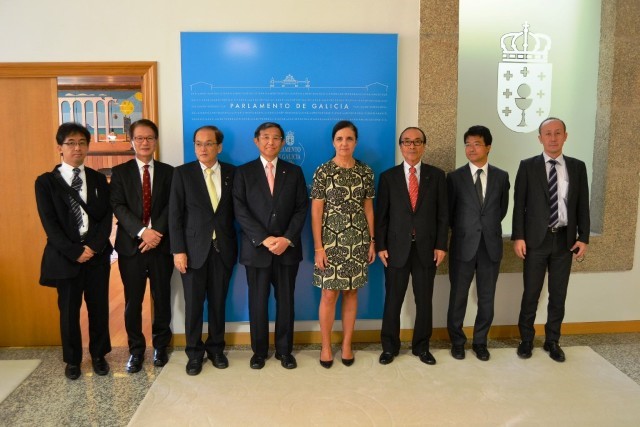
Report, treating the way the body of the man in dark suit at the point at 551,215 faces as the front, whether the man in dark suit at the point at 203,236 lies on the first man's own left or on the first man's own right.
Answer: on the first man's own right

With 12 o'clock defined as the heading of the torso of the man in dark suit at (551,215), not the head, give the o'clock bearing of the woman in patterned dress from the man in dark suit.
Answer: The woman in patterned dress is roughly at 2 o'clock from the man in dark suit.

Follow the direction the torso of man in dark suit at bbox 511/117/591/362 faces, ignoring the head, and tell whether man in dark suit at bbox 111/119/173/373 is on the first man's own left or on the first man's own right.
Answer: on the first man's own right

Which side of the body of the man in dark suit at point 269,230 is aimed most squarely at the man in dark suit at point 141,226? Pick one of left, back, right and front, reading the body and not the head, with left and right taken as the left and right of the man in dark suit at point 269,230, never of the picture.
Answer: right

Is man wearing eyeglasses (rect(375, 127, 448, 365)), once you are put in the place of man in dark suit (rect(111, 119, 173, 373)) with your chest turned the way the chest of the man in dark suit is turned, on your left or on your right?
on your left
